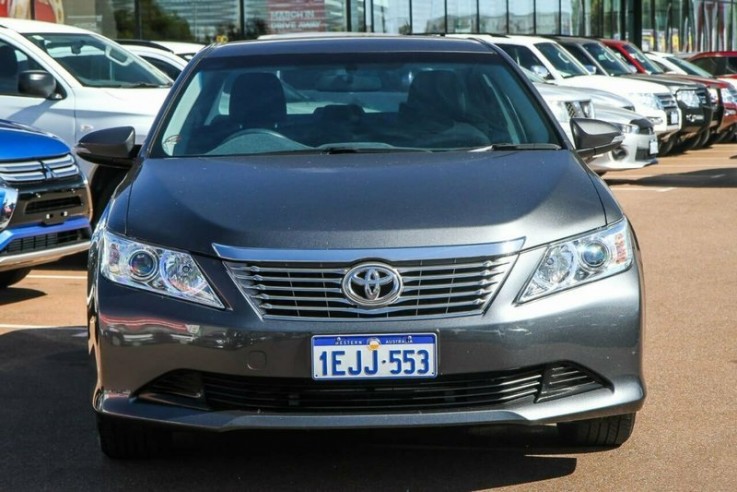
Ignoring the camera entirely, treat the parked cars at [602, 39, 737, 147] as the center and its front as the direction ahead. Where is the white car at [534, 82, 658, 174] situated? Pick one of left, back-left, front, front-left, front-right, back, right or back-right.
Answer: front-right

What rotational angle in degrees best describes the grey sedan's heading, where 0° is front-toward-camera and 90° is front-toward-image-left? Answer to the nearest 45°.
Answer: approximately 0°

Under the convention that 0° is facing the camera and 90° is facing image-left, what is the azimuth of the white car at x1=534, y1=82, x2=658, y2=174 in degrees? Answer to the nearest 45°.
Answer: approximately 315°

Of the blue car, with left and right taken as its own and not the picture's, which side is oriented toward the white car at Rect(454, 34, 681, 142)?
left

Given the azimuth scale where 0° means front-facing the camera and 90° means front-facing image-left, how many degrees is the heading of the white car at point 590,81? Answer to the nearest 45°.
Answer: approximately 315°

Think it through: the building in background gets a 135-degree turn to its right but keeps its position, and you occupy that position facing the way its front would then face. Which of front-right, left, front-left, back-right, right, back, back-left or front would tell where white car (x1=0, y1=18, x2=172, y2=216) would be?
back-left

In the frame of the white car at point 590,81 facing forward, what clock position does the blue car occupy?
The blue car is roughly at 2 o'clock from the white car.

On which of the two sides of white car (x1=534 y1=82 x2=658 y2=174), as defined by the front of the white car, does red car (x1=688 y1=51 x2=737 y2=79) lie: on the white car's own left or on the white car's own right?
on the white car's own left

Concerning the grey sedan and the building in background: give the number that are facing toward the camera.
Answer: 2

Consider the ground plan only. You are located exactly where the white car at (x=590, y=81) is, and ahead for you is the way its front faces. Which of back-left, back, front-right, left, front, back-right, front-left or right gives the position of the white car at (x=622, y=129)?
front-right

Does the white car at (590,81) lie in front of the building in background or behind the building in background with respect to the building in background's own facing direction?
in front

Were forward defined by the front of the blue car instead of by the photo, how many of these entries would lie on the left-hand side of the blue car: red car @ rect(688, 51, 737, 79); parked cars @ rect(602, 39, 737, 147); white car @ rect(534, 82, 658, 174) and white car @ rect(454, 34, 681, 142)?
4

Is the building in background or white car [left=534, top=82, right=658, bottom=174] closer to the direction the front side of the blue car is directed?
the white car

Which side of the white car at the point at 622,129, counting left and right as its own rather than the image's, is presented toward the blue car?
right

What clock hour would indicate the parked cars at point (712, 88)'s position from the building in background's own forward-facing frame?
The parked cars is roughly at 10 o'clock from the building in background.

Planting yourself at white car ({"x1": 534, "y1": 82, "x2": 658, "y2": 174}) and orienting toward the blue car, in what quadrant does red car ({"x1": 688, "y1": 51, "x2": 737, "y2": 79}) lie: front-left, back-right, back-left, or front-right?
back-right
